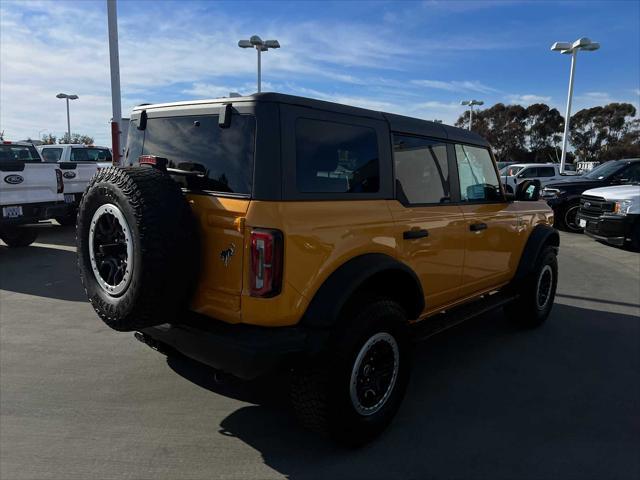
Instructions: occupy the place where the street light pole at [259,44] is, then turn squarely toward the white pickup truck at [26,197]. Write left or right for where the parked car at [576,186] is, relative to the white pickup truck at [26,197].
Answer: left

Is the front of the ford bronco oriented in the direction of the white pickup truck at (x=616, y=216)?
yes

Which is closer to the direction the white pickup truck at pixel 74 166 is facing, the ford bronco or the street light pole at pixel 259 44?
the street light pole

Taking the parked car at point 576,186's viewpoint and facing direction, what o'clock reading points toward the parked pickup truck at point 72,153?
the parked pickup truck at point 72,153 is roughly at 1 o'clock from the parked car at point 576,186.

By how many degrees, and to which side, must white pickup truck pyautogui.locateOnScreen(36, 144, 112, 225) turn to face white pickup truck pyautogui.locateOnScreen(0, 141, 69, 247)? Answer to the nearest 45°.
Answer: approximately 135° to its left

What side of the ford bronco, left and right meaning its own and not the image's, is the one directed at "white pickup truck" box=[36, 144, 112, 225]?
left

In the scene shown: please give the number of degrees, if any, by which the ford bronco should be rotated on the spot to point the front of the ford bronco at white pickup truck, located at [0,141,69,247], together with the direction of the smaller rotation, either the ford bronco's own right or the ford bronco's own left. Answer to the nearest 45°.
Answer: approximately 90° to the ford bronco's own left

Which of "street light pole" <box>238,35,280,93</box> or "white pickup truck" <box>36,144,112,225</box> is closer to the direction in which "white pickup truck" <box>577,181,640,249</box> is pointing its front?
the white pickup truck

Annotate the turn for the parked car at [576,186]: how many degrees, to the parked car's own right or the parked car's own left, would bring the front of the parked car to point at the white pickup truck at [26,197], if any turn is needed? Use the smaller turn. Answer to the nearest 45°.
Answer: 0° — it already faces it

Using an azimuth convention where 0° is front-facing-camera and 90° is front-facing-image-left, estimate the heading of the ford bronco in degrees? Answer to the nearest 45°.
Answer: approximately 225°

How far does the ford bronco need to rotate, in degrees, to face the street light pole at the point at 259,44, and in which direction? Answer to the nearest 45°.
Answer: approximately 45° to its left

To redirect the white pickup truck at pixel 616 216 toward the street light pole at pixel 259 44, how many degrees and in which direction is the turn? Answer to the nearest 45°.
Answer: approximately 90° to its right

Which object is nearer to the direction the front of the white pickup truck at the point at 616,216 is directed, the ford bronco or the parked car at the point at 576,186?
the ford bronco

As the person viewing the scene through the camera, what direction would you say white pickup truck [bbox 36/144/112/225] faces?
facing away from the viewer and to the left of the viewer
